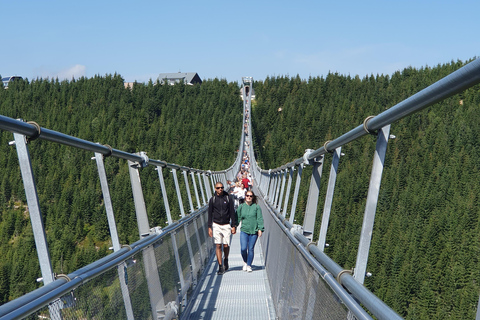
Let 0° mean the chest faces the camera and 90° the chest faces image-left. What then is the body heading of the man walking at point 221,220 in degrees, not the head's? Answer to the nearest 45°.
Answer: approximately 0°
